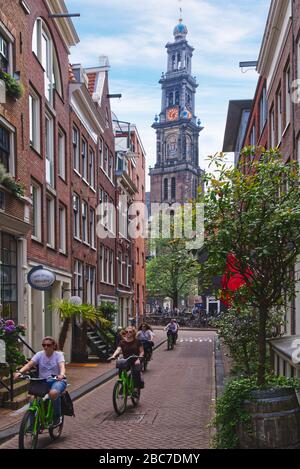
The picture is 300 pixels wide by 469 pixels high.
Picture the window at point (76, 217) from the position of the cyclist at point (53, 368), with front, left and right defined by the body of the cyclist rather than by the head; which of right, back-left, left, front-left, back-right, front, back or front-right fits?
back-right

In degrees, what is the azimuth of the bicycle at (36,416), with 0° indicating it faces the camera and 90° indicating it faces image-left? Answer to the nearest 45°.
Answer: approximately 45°

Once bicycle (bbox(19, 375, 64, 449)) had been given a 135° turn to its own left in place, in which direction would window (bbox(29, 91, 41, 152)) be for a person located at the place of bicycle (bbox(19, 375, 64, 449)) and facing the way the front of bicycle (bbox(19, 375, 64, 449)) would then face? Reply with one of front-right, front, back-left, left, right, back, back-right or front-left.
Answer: left

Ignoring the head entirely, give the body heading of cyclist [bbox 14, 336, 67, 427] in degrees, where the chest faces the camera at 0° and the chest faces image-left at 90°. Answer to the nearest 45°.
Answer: approximately 45°

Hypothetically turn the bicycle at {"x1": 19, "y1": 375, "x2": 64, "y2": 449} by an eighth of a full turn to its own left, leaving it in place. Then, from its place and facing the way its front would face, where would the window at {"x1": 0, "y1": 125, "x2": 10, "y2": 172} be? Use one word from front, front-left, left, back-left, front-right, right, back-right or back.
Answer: back

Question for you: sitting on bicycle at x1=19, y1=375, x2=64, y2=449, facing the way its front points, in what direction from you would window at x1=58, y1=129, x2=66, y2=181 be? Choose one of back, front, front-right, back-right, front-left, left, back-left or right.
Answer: back-right

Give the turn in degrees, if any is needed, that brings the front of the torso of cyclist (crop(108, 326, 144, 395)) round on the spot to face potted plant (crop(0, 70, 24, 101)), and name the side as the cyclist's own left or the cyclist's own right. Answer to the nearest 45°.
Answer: approximately 90° to the cyclist's own right

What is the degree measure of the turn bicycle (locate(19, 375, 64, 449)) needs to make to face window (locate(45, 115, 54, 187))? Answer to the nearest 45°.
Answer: approximately 135° to its right

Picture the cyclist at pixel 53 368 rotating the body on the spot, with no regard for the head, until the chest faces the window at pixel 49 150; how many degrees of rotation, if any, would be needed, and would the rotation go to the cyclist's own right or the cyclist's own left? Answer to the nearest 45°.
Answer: approximately 135° to the cyclist's own right

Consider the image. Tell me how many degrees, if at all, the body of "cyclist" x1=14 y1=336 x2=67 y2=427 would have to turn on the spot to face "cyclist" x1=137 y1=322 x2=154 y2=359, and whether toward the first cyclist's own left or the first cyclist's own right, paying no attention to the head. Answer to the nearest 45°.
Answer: approximately 135° to the first cyclist's own right

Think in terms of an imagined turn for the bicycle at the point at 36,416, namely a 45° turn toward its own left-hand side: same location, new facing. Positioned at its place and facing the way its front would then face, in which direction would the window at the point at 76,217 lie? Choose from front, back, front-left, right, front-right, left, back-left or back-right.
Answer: back

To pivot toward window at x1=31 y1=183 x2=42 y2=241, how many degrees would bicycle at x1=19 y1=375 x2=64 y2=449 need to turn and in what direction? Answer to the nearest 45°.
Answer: approximately 135° to its right

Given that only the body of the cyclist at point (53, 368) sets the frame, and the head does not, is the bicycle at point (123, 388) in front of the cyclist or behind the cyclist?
behind
